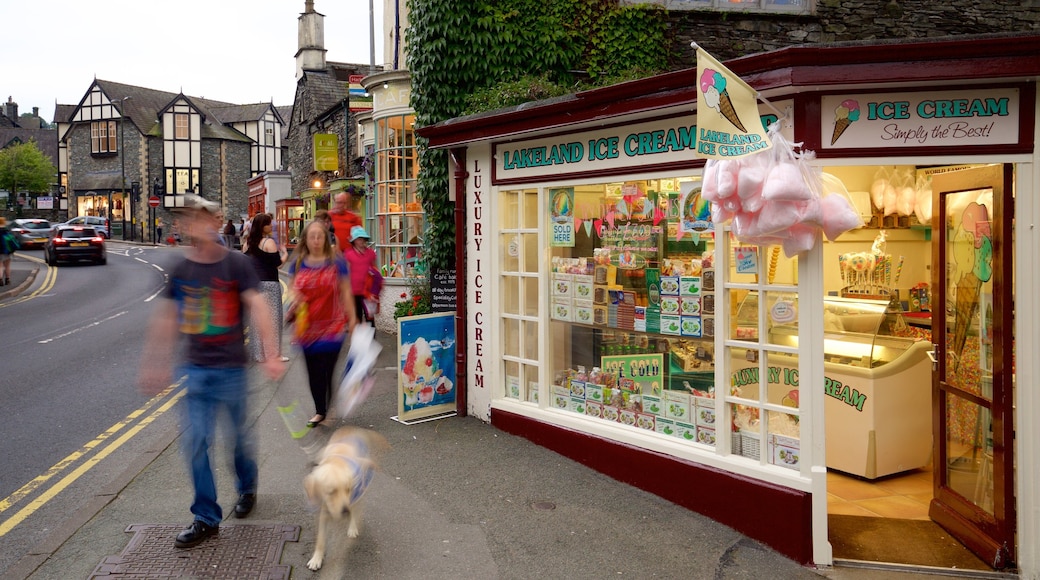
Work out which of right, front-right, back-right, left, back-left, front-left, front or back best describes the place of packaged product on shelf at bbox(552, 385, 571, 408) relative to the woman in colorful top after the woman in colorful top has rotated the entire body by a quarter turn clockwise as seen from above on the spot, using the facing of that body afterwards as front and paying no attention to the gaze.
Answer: back

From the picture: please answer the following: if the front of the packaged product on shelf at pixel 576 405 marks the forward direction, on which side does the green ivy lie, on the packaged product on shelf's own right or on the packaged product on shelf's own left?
on the packaged product on shelf's own right

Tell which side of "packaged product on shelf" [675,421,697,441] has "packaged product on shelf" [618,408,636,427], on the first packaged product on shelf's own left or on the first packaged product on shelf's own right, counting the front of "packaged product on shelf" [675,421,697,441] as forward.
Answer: on the first packaged product on shelf's own right

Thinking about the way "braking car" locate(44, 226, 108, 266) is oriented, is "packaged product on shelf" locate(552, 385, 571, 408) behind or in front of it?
behind

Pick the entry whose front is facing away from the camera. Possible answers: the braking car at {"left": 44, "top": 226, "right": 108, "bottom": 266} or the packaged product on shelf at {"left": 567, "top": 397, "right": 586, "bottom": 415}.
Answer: the braking car

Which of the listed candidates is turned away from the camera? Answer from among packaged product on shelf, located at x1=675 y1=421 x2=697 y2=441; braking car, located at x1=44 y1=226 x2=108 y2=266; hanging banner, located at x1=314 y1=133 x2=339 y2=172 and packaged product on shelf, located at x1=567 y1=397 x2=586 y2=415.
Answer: the braking car

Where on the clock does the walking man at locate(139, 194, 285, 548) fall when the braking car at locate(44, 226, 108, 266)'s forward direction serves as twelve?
The walking man is roughly at 6 o'clock from the braking car.

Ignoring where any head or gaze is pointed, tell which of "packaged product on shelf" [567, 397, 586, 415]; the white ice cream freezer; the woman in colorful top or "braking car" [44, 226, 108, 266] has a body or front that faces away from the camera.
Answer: the braking car

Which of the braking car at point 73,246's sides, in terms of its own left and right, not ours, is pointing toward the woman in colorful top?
back

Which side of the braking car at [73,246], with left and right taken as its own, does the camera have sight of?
back

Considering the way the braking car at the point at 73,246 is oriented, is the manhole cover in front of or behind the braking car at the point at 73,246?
behind

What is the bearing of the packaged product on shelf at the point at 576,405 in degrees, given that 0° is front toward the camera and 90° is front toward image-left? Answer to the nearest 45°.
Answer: approximately 45°
